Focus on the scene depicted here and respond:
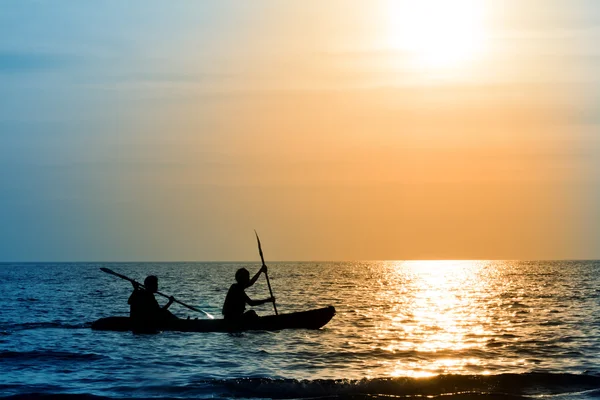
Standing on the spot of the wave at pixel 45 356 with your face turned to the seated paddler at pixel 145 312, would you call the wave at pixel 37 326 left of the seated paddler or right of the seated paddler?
left

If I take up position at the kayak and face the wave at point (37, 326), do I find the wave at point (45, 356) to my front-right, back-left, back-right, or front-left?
front-left

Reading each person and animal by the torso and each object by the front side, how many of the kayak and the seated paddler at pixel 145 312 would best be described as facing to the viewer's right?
2

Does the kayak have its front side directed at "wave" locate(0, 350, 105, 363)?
no

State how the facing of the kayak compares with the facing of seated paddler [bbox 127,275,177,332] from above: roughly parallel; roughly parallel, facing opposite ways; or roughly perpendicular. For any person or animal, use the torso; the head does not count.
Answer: roughly parallel

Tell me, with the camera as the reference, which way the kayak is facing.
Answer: facing to the right of the viewer

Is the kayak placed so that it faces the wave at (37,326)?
no

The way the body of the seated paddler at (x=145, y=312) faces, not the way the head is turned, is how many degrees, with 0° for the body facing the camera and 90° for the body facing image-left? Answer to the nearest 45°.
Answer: approximately 270°
